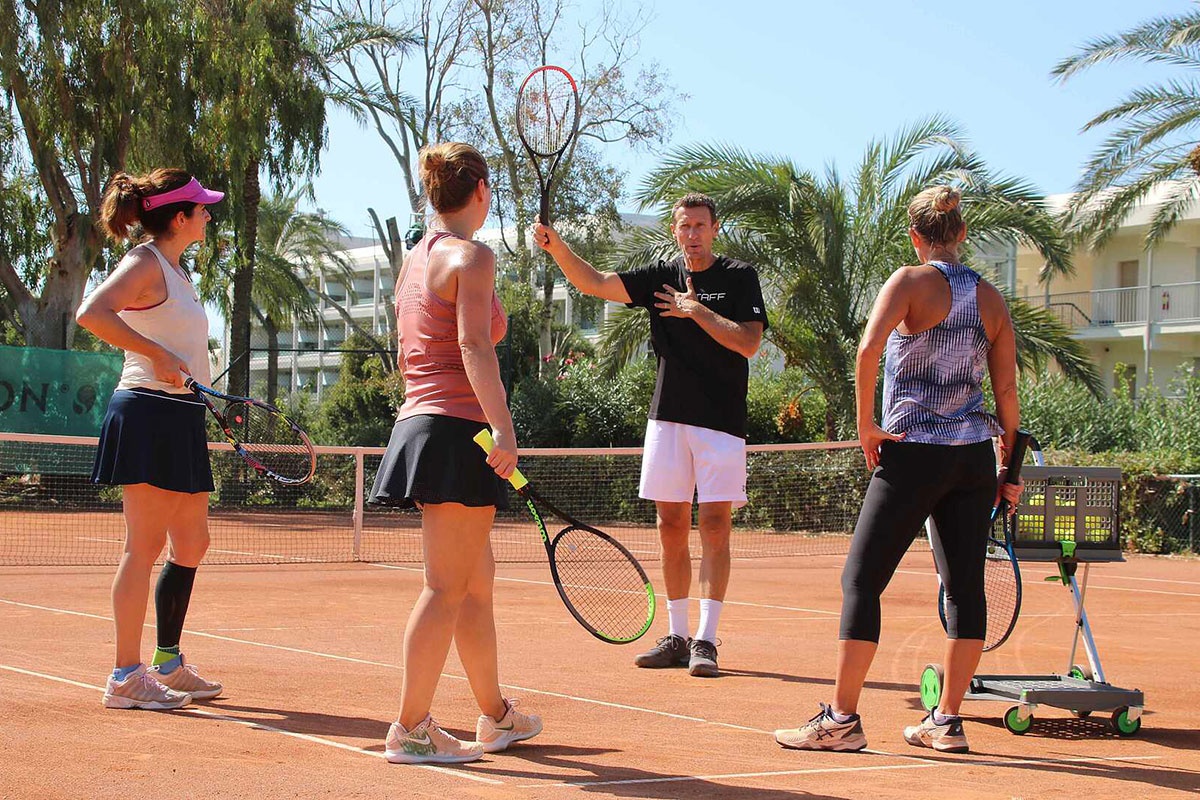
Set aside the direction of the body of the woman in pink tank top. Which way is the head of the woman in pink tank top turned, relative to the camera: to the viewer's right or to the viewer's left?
to the viewer's right

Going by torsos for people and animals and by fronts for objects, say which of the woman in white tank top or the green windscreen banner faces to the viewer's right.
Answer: the woman in white tank top

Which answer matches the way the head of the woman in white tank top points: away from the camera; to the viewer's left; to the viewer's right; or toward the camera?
to the viewer's right

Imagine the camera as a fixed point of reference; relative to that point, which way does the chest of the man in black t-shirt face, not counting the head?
toward the camera

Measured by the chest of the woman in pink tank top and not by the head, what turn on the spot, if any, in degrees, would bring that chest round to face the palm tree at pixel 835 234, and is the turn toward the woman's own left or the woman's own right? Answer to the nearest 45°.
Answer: approximately 45° to the woman's own left

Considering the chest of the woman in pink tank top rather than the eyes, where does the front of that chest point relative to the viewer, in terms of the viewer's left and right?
facing away from the viewer and to the right of the viewer

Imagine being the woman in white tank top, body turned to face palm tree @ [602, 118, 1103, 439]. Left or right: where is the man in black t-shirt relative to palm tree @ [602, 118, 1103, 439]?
right

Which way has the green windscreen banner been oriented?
toward the camera

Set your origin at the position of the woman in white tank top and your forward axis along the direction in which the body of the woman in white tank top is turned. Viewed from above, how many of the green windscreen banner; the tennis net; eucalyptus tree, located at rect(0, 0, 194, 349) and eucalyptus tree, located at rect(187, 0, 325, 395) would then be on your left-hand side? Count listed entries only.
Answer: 4

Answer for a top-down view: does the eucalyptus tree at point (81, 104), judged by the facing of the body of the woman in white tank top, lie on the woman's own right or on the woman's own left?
on the woman's own left

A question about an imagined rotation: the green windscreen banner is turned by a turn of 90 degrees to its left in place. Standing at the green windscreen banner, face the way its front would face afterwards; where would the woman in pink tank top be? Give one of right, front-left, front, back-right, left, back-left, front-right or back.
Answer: right

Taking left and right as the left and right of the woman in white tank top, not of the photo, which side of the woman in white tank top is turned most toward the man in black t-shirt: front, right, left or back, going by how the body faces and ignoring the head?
front

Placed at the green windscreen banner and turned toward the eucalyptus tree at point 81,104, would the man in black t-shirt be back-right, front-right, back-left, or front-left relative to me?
back-right

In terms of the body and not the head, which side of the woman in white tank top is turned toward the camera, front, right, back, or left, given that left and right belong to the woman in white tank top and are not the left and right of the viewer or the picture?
right
